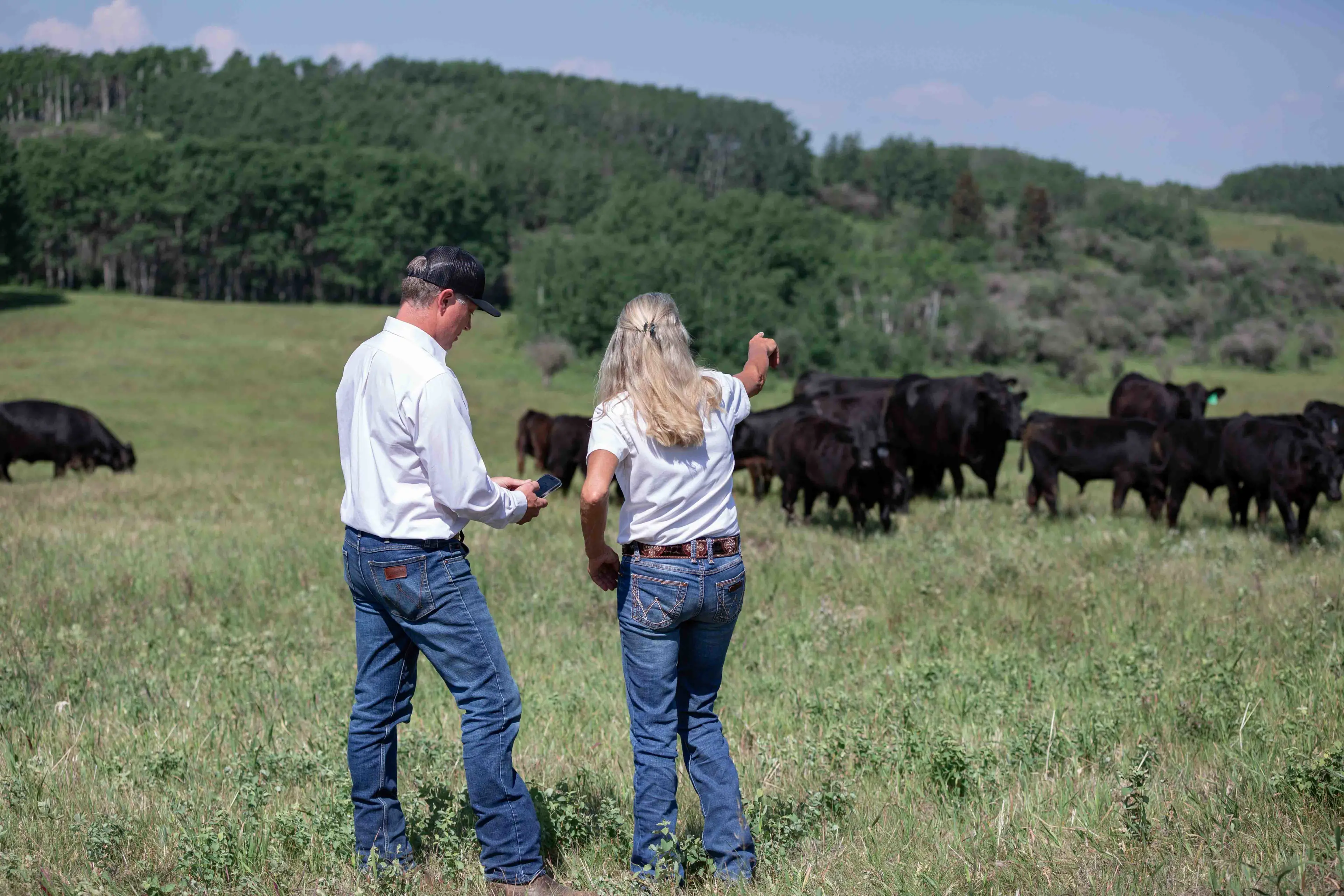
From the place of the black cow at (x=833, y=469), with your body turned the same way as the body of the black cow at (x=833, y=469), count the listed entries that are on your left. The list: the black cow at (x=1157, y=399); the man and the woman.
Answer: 1

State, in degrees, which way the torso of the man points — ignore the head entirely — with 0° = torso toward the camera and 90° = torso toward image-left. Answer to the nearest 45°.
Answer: approximately 225°

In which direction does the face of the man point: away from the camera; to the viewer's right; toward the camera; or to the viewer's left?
to the viewer's right

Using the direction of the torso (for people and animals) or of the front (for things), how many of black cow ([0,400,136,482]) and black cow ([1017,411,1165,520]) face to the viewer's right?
2

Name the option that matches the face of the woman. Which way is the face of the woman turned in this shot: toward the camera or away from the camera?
away from the camera

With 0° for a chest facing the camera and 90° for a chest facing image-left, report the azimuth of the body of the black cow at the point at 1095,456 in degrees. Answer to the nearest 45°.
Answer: approximately 270°

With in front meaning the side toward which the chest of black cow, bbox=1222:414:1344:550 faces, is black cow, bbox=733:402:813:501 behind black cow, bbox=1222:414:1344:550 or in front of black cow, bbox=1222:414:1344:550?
behind

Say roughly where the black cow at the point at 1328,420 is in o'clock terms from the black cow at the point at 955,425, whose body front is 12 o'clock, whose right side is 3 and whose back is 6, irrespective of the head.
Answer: the black cow at the point at 1328,420 is roughly at 11 o'clock from the black cow at the point at 955,425.

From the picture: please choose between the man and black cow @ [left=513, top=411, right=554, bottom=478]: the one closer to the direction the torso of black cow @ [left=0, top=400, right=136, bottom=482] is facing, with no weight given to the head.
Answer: the black cow

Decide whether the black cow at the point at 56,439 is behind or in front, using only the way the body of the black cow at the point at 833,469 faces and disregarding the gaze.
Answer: behind

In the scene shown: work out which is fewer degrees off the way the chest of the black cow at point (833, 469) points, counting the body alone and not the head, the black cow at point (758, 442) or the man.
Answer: the man
